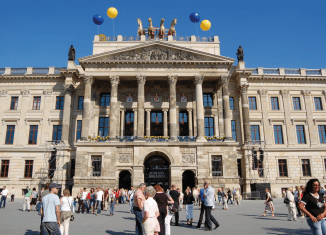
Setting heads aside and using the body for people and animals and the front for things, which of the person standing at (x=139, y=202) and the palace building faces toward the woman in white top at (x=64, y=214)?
the palace building

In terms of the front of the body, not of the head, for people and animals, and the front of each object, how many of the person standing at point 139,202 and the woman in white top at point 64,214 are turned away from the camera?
1

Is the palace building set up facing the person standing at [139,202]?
yes
